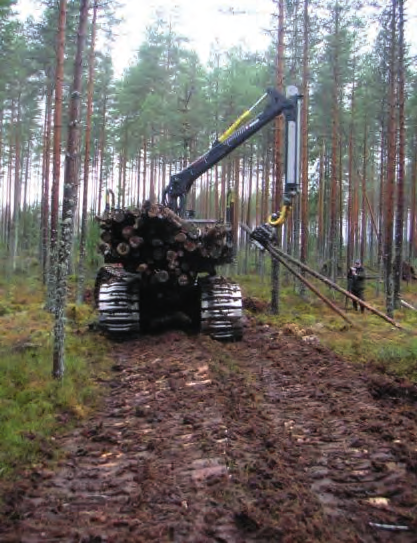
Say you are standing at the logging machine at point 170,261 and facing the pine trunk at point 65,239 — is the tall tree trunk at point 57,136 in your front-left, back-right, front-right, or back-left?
back-right

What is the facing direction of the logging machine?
away from the camera

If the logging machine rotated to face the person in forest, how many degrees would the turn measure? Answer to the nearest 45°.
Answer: approximately 45° to its right

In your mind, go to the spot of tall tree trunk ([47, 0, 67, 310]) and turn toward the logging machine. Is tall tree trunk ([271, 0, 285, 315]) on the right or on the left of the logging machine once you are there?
left

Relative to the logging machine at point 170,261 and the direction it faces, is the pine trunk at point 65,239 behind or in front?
behind
